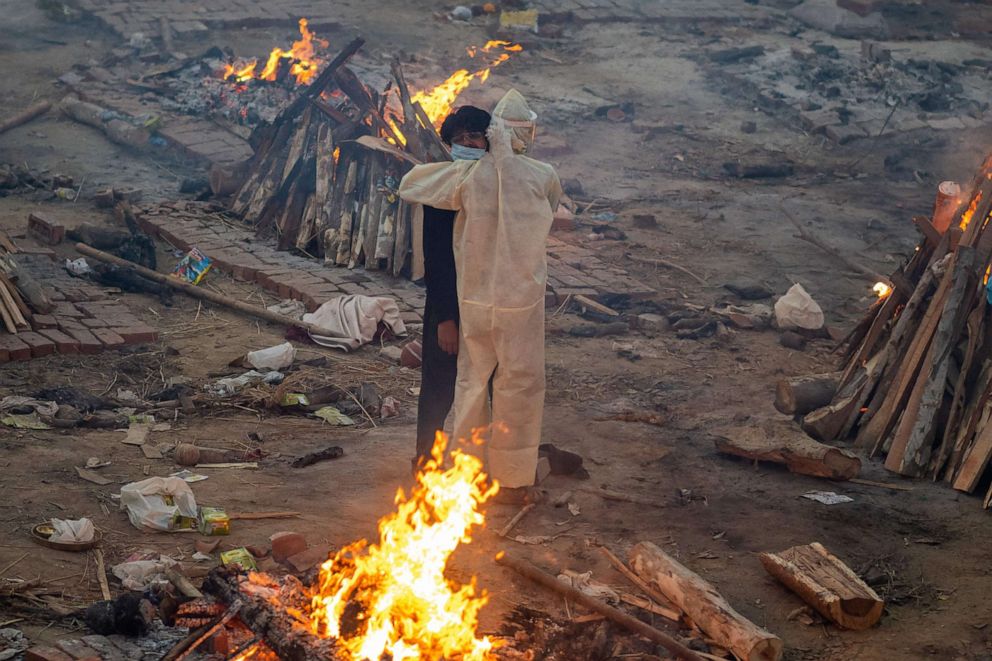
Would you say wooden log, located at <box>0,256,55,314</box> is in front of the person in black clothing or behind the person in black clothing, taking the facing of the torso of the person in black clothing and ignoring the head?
behind

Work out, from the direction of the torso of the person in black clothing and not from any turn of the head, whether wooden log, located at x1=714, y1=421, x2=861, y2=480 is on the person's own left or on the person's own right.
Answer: on the person's own left

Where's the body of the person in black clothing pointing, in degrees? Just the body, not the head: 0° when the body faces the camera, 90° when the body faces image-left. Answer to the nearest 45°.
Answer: approximately 315°

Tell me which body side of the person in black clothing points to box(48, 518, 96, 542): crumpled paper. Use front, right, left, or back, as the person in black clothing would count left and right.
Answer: right

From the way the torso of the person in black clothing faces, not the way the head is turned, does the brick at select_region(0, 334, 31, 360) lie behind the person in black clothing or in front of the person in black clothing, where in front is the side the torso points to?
behind

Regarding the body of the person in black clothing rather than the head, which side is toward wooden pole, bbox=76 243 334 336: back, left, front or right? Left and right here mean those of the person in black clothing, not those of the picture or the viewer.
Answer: back

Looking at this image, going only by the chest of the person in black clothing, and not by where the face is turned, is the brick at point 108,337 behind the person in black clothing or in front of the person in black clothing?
behind

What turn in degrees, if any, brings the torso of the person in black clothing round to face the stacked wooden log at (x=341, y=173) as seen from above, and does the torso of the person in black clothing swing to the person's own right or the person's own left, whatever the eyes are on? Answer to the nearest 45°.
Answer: approximately 135° to the person's own left

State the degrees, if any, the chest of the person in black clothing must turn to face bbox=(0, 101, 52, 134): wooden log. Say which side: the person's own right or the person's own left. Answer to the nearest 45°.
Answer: approximately 180°

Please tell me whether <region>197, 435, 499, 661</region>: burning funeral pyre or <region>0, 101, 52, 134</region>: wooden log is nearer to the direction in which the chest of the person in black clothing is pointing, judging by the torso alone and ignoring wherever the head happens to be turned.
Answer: the burning funeral pyre
